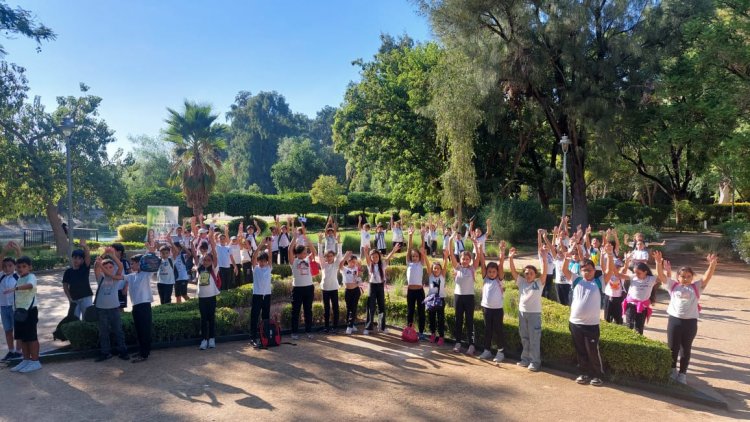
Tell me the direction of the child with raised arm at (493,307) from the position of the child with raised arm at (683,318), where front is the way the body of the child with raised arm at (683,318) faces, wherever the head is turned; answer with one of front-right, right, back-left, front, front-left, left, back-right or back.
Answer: right

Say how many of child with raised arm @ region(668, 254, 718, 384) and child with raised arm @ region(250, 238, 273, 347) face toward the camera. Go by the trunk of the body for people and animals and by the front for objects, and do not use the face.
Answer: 2

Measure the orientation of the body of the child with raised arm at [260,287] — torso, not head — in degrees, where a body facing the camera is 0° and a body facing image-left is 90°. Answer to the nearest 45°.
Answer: approximately 0°

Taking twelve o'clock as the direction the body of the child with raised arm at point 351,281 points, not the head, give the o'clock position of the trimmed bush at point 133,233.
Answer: The trimmed bush is roughly at 5 o'clock from the child with raised arm.

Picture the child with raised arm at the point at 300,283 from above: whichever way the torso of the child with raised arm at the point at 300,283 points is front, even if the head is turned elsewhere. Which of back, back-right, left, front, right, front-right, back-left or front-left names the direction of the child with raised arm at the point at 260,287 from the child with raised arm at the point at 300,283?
front-right

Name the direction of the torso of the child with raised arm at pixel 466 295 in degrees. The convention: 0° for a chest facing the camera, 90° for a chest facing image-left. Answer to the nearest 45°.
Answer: approximately 0°
